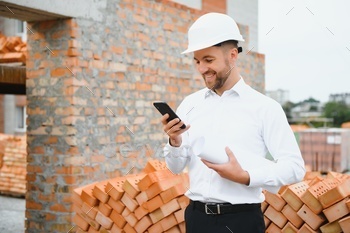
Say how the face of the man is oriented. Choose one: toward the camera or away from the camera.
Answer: toward the camera

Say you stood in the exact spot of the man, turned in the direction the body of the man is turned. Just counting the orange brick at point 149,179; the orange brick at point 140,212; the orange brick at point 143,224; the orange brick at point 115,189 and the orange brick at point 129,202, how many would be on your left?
0

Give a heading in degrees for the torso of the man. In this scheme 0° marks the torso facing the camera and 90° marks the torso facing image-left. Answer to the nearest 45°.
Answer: approximately 45°

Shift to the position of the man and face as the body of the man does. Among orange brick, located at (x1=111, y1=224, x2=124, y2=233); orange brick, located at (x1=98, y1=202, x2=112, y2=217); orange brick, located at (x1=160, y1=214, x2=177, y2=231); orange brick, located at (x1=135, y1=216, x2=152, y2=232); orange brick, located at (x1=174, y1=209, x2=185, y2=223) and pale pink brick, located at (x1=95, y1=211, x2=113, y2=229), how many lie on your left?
0

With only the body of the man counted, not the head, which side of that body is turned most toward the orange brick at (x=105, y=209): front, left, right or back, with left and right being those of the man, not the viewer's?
right

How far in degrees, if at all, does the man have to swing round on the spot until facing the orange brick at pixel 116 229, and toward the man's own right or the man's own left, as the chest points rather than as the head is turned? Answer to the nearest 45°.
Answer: approximately 90° to the man's own right

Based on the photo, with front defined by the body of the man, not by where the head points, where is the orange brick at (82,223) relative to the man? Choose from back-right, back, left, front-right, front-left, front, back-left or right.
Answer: right

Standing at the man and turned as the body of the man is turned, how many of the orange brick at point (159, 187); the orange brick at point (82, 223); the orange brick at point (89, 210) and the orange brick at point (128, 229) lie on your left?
0

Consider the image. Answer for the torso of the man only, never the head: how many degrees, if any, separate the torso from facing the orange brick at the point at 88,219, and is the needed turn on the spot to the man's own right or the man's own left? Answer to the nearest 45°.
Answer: approximately 90° to the man's own right

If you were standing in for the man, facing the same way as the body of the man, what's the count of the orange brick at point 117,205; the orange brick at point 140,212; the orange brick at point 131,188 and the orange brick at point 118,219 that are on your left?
0

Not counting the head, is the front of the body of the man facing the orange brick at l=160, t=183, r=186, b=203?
no

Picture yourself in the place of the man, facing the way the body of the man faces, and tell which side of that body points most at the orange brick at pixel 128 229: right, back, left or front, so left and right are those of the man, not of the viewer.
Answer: right
